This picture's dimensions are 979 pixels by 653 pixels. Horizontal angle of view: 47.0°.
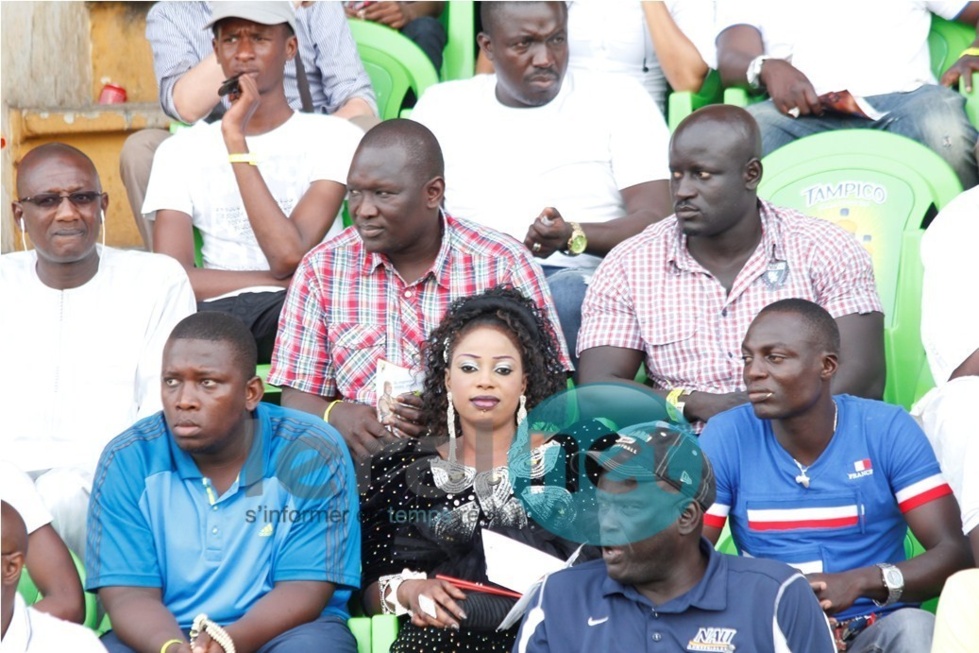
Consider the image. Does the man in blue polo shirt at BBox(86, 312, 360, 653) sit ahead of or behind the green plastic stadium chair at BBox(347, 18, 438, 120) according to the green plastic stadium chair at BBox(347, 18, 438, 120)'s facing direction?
ahead

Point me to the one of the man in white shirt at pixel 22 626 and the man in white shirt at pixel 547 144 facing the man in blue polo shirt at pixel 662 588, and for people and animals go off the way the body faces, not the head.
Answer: the man in white shirt at pixel 547 144

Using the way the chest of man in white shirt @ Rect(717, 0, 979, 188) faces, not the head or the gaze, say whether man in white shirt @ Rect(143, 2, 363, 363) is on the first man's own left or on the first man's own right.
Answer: on the first man's own right

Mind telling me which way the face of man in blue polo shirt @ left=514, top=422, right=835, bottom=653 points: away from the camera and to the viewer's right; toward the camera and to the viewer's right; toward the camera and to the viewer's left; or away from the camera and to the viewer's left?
toward the camera and to the viewer's left

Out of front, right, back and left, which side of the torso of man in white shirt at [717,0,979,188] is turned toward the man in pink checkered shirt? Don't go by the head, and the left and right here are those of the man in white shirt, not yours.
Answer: front

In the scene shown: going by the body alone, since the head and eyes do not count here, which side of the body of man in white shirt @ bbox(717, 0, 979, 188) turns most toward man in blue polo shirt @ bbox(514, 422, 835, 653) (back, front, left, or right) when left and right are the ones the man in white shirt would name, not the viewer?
front

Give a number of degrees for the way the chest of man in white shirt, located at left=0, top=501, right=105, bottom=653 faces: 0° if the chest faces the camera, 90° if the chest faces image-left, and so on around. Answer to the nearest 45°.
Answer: approximately 45°
